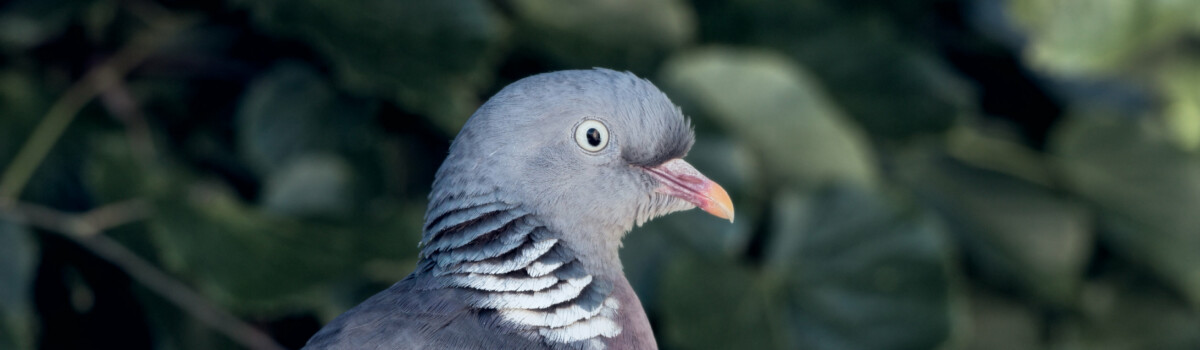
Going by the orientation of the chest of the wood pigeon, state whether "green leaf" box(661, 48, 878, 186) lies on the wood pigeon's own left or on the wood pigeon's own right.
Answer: on the wood pigeon's own left

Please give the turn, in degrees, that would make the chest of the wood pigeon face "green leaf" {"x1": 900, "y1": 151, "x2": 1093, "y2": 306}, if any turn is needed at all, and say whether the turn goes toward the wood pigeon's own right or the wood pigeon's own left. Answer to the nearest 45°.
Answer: approximately 45° to the wood pigeon's own left

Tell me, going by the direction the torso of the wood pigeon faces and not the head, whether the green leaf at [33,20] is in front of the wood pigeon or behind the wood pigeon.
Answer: behind

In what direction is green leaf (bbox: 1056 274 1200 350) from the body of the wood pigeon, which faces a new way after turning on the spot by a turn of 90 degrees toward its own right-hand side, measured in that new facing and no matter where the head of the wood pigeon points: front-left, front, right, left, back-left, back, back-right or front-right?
back-left

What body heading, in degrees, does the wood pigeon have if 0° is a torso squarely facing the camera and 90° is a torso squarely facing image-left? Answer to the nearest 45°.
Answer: approximately 270°

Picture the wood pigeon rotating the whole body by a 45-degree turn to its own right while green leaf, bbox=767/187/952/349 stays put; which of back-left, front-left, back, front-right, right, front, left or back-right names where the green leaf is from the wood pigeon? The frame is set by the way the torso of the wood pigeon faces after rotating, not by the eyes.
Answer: left

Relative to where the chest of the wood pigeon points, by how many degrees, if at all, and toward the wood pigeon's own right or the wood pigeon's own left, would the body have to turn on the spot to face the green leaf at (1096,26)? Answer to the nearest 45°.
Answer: approximately 45° to the wood pigeon's own left
